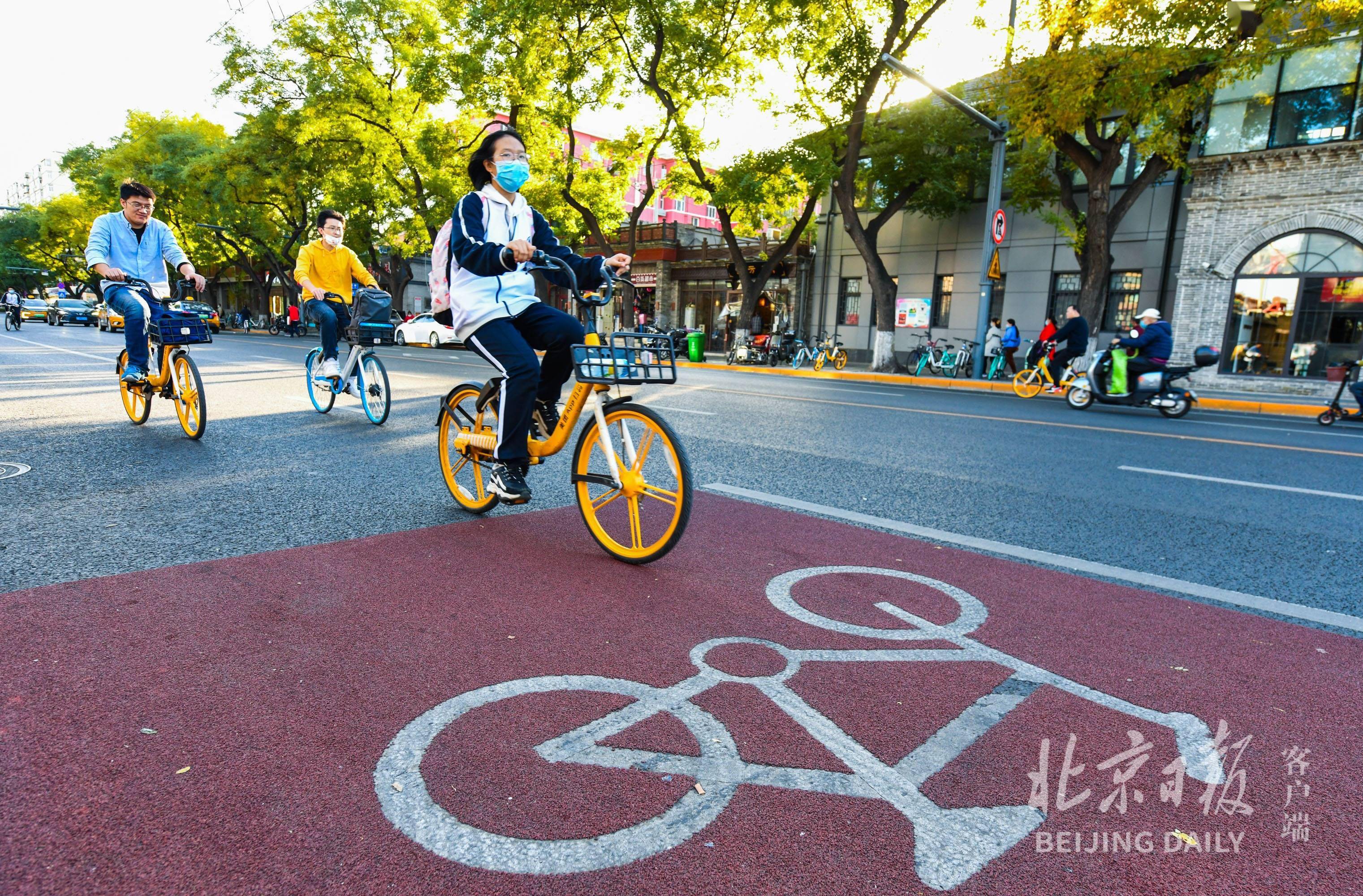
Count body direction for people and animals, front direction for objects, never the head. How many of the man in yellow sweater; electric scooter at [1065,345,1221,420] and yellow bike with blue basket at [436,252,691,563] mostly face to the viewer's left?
1

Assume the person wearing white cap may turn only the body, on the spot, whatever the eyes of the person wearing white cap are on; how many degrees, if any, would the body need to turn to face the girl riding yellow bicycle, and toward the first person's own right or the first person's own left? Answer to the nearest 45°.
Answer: approximately 90° to the first person's own left

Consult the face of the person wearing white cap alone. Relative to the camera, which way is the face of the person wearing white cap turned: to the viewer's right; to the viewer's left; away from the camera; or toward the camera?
to the viewer's left

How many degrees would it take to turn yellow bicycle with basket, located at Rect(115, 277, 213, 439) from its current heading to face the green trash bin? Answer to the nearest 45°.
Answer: approximately 90° to its left

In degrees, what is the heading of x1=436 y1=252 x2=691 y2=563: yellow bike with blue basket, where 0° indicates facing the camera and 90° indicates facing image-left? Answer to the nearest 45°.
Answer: approximately 315°
